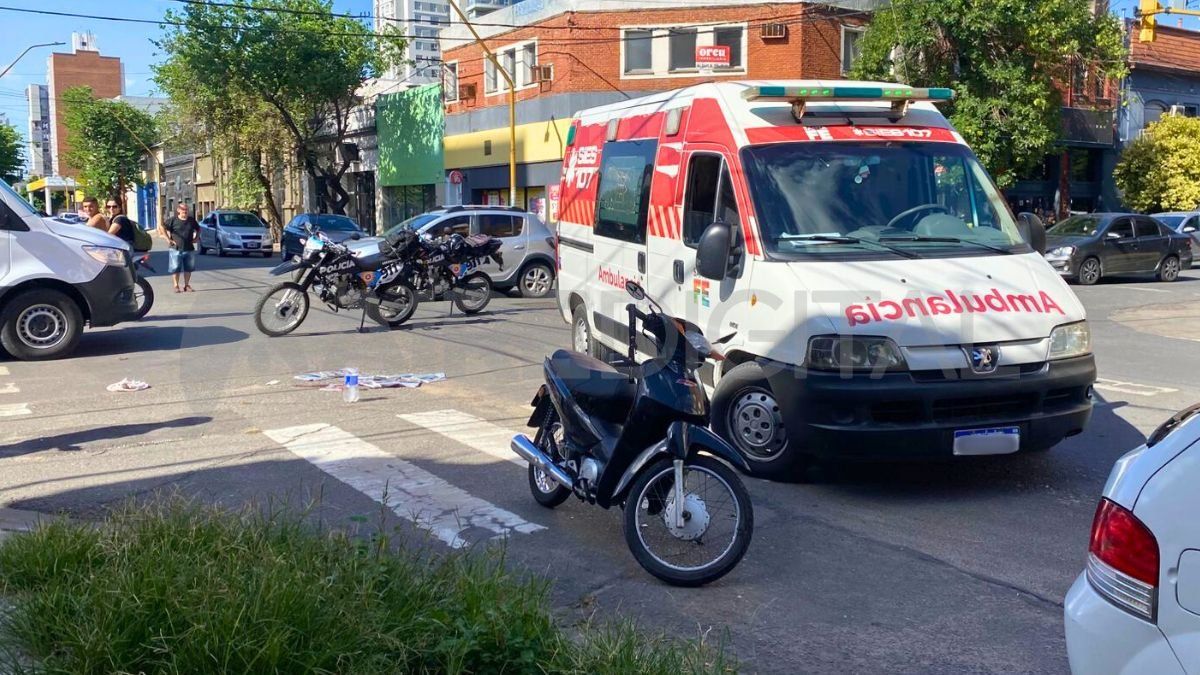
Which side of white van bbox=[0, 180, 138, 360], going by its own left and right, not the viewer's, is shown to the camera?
right

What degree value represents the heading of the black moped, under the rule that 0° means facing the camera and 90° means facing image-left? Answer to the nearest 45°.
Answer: approximately 315°

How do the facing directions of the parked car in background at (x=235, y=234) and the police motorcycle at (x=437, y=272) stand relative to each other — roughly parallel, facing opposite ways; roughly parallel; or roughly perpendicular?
roughly perpendicular

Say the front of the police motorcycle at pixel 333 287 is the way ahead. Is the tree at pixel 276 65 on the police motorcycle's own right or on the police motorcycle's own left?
on the police motorcycle's own right

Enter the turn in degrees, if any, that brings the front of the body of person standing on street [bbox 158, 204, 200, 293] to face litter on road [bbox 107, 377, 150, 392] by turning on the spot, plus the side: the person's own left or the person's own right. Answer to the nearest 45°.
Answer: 0° — they already face it

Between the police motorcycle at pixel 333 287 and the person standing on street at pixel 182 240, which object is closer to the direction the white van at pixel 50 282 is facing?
the police motorcycle

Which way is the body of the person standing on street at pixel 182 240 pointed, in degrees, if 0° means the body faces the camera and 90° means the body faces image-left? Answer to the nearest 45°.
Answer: approximately 0°

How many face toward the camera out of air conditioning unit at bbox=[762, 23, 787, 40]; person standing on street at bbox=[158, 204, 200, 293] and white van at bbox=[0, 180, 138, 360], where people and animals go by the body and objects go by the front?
2

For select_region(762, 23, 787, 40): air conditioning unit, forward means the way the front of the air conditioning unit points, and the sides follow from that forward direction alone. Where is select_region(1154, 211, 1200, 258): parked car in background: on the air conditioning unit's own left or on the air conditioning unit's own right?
on the air conditioning unit's own left
